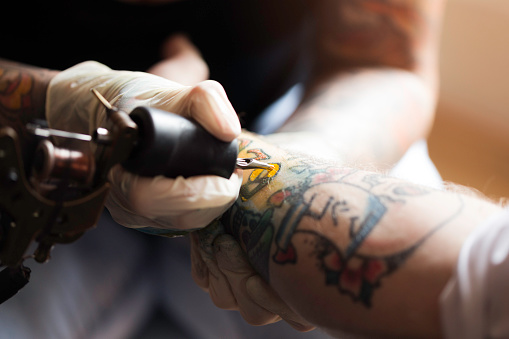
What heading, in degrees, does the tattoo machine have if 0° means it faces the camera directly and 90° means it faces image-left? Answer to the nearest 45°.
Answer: approximately 270°
